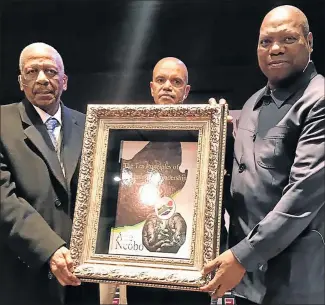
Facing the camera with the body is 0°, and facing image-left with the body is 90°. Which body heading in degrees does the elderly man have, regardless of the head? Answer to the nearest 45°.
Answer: approximately 315°

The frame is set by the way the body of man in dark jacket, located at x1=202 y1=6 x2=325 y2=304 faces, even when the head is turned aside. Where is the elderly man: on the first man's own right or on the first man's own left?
on the first man's own right

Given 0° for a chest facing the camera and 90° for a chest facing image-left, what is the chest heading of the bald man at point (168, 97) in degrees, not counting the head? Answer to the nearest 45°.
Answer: approximately 0°

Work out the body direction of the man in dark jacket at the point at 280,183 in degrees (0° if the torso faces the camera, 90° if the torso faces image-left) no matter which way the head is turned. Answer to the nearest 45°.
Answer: approximately 45°
